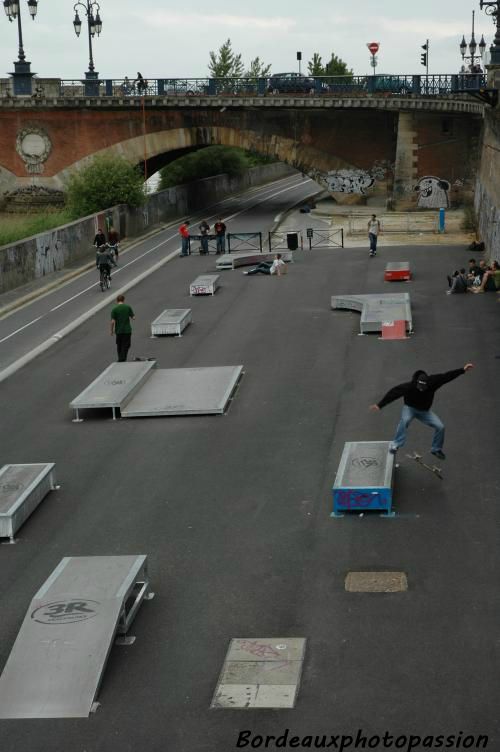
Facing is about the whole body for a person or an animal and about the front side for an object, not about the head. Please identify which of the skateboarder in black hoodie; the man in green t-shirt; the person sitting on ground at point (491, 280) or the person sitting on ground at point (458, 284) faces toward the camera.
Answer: the skateboarder in black hoodie

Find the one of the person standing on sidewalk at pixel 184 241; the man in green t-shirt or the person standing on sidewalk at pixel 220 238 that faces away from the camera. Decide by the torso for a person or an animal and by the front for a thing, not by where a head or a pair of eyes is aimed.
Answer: the man in green t-shirt

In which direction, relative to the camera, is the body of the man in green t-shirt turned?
away from the camera

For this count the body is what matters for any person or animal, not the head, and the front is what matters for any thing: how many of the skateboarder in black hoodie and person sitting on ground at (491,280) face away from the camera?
0

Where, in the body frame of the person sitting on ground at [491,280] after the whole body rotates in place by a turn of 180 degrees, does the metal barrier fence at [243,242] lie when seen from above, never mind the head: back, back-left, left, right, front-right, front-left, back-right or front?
back-left

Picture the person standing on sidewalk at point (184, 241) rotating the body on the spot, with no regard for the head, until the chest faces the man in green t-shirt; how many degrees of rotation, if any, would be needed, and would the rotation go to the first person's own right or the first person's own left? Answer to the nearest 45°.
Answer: approximately 90° to the first person's own right

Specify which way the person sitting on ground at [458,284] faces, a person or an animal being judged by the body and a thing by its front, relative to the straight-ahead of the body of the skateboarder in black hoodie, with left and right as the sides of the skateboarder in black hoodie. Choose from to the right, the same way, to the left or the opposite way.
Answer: to the right

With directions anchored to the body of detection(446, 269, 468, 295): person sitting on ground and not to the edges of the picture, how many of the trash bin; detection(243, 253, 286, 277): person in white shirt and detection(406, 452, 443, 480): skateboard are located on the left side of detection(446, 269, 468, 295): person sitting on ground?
1

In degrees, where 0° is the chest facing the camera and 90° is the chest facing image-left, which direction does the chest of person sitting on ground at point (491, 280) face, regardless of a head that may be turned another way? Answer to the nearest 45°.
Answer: approximately 90°

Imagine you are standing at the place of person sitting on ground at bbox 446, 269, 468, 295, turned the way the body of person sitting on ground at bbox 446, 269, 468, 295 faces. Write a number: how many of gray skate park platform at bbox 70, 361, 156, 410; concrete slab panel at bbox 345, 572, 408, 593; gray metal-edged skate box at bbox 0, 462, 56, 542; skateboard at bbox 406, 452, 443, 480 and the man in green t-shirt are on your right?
0

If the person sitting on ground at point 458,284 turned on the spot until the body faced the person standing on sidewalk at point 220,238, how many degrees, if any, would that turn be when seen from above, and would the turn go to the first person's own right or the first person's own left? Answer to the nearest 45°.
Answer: approximately 45° to the first person's own right

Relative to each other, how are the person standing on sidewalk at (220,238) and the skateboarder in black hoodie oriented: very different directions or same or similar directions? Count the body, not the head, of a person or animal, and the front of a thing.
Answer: same or similar directions

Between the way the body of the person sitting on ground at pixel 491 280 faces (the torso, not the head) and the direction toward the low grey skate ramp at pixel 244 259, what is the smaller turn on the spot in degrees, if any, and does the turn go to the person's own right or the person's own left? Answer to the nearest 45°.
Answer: approximately 45° to the person's own right

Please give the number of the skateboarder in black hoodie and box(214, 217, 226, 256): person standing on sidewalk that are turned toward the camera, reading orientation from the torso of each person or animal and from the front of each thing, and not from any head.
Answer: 2

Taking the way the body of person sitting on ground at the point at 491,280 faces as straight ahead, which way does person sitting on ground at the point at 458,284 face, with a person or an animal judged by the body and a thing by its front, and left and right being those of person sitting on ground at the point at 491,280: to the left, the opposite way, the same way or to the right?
the same way

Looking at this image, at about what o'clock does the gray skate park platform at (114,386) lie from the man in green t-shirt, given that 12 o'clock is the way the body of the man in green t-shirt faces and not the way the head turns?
The gray skate park platform is roughly at 6 o'clock from the man in green t-shirt.

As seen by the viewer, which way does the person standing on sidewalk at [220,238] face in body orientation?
toward the camera

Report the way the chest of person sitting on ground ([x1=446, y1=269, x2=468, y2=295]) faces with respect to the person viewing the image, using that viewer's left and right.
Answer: facing to the left of the viewer
